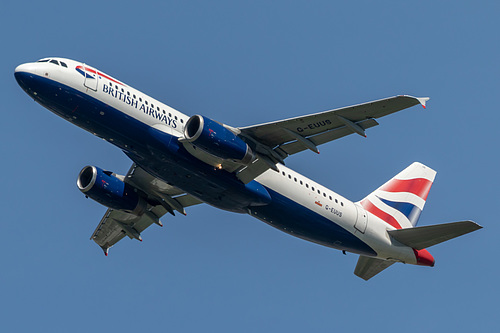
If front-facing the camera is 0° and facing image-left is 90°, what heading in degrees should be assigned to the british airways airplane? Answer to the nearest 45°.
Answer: approximately 45°
